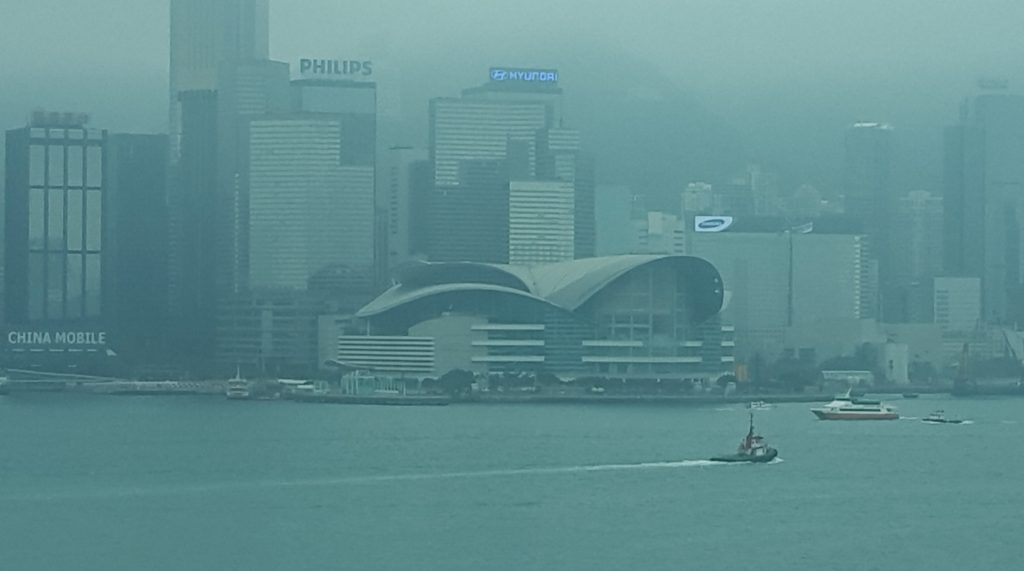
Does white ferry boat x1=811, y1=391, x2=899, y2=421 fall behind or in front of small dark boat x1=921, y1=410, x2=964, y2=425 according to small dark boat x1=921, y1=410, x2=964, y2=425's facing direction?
in front

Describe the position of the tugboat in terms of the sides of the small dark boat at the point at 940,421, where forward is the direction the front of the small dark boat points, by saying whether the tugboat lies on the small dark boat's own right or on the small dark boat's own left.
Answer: on the small dark boat's own left

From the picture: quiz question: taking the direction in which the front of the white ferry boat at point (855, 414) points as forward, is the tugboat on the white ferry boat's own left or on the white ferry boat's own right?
on the white ferry boat's own left

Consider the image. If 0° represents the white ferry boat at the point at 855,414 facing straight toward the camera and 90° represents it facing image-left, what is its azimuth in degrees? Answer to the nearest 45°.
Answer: approximately 90°

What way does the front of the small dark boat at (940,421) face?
to the viewer's left

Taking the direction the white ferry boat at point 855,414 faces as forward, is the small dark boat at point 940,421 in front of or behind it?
behind

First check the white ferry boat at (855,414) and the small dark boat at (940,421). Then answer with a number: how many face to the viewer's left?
2
